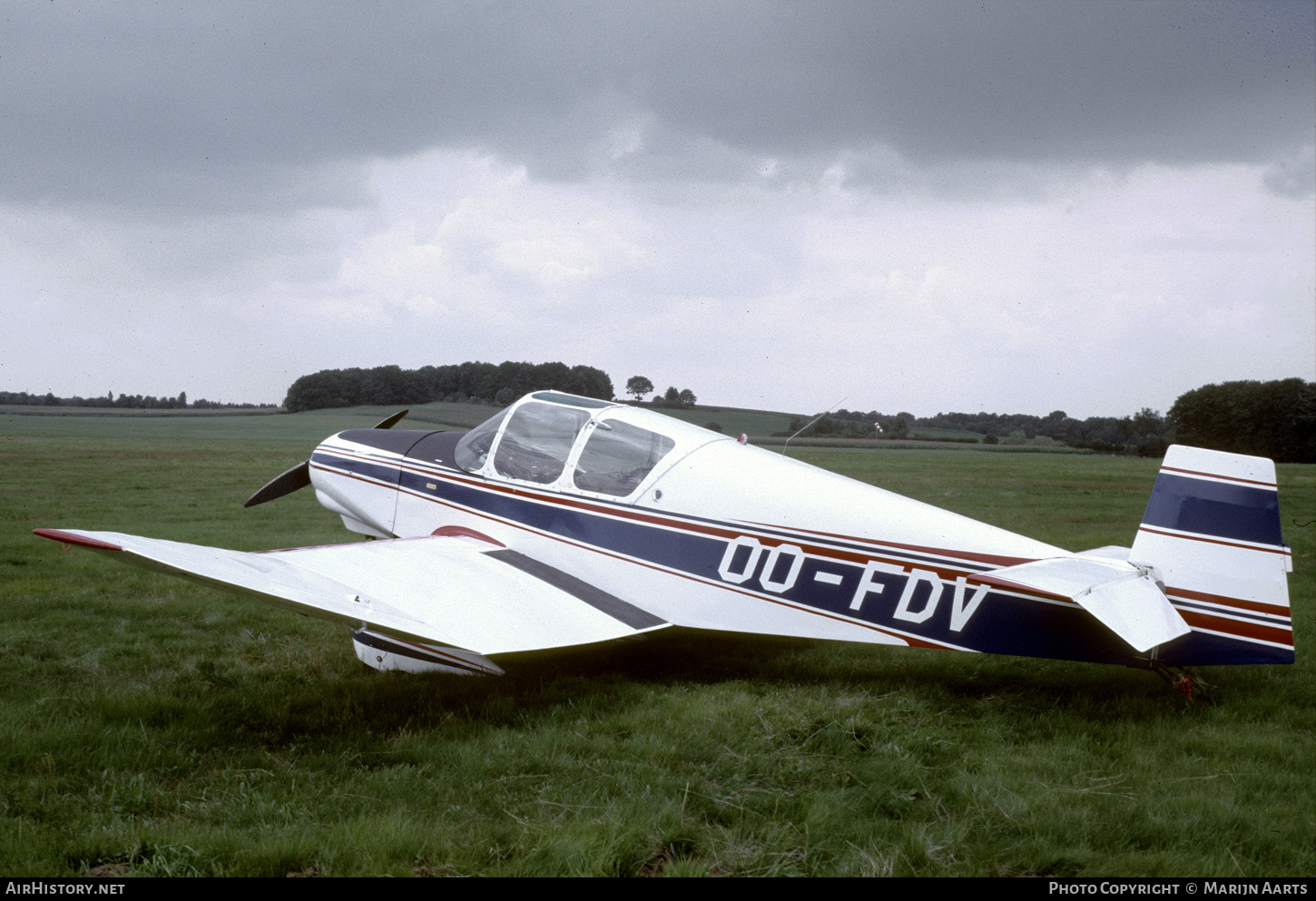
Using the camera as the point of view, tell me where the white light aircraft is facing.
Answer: facing away from the viewer and to the left of the viewer
